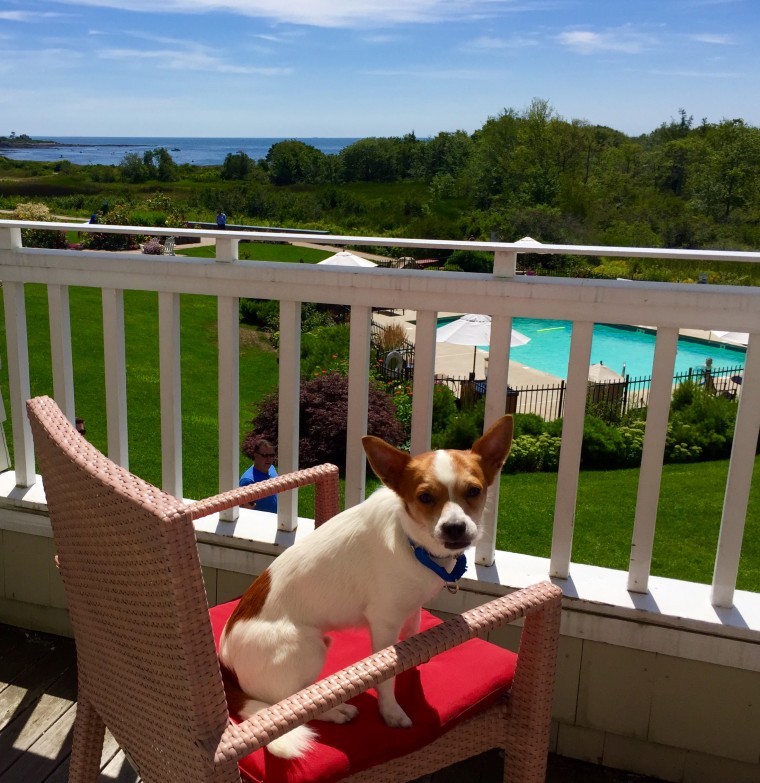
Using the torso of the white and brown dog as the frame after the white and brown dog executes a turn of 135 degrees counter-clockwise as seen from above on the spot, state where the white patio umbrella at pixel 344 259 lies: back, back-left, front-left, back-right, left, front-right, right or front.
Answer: front-right

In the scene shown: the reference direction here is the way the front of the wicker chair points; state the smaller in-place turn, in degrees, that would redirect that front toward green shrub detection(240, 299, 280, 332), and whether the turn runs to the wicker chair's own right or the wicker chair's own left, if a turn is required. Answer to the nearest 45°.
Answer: approximately 45° to the wicker chair's own left

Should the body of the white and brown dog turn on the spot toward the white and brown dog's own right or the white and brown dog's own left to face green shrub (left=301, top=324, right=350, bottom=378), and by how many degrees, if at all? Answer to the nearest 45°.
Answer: approximately 90° to the white and brown dog's own left

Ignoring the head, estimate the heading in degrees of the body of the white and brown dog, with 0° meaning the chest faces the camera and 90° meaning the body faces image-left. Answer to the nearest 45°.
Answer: approximately 270°

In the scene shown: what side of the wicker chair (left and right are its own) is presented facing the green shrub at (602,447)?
front

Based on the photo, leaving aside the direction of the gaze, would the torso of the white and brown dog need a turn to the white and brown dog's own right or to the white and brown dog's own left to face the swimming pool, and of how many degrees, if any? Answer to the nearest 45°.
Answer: approximately 90° to the white and brown dog's own left

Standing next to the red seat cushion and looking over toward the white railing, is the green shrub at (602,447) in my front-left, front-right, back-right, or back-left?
front-right

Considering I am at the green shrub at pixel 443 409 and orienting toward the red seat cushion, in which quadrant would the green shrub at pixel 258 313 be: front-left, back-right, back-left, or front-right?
back-right

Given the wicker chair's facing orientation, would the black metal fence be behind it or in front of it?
in front

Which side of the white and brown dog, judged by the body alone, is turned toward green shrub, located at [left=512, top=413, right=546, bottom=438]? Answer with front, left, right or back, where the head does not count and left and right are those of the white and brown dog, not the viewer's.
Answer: left
